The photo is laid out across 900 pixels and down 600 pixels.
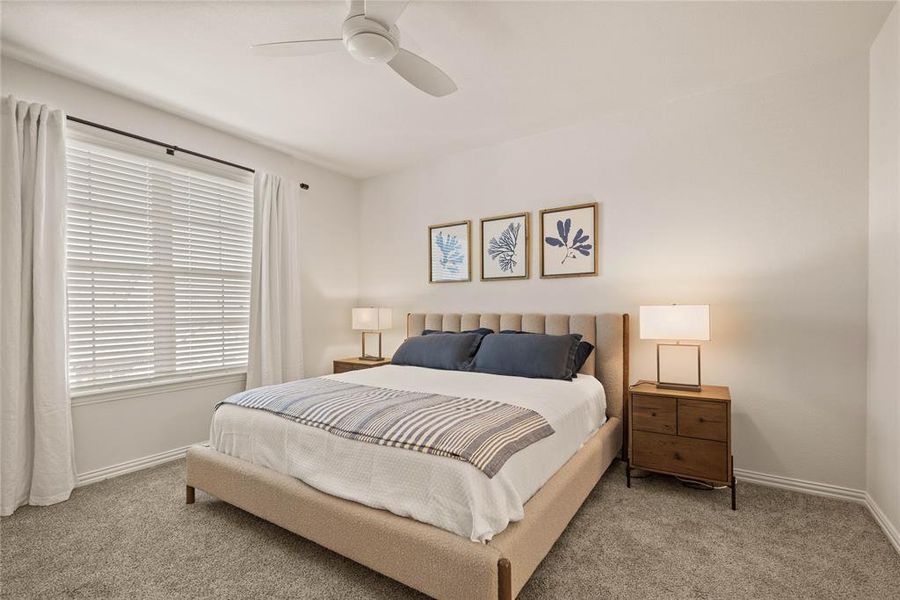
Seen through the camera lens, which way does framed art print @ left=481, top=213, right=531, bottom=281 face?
facing the viewer and to the left of the viewer

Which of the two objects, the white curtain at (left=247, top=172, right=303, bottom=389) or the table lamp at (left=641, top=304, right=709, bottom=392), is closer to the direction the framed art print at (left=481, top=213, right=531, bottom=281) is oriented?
the white curtain

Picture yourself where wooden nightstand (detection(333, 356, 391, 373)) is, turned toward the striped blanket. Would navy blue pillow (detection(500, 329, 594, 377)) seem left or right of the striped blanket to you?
left

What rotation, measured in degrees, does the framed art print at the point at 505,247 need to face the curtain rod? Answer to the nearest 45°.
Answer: approximately 45° to its right

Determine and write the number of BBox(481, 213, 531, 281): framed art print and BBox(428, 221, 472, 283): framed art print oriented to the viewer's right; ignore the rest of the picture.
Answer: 0

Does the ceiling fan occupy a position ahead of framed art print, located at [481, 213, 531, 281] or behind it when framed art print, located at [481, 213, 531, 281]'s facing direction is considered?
ahead

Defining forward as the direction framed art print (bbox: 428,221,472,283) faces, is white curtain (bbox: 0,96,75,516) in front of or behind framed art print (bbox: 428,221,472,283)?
in front

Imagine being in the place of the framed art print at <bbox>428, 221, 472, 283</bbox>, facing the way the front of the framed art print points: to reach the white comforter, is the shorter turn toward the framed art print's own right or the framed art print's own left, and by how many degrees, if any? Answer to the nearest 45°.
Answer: approximately 45° to the framed art print's own left

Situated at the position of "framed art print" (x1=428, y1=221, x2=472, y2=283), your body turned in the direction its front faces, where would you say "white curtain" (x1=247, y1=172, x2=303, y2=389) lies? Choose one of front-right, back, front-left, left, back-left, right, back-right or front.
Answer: front-right
